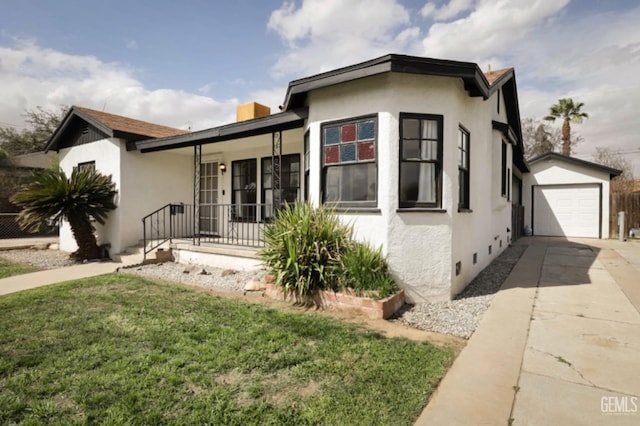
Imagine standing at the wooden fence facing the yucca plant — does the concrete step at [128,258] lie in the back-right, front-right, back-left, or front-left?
front-right

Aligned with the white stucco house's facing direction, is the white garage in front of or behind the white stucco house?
behind

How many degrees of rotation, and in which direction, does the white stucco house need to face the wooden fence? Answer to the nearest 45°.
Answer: approximately 180°

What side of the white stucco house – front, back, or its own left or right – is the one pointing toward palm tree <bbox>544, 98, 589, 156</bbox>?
back

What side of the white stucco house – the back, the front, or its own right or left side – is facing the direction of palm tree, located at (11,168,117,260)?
right

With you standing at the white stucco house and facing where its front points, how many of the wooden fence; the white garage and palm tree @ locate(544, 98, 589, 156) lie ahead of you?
0

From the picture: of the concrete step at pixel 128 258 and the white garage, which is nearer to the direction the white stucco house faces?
the concrete step

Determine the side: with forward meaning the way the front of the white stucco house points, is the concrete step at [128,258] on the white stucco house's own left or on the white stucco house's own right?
on the white stucco house's own right

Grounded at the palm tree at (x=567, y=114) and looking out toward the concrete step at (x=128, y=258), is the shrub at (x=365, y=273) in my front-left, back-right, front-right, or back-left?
front-left

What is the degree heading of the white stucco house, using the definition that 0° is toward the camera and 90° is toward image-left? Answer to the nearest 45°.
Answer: approximately 45°

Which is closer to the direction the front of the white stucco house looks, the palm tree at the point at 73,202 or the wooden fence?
the palm tree

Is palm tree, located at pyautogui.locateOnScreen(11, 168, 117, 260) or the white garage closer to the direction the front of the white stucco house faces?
the palm tree
